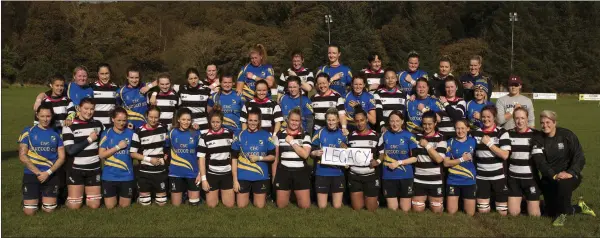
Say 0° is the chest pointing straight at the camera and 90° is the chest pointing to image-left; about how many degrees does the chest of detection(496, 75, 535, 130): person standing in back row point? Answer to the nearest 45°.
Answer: approximately 0°

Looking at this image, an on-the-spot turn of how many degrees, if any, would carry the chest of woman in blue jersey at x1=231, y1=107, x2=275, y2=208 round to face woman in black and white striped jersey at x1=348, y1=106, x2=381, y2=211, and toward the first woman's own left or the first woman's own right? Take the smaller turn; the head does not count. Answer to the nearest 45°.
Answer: approximately 90° to the first woman's own left
